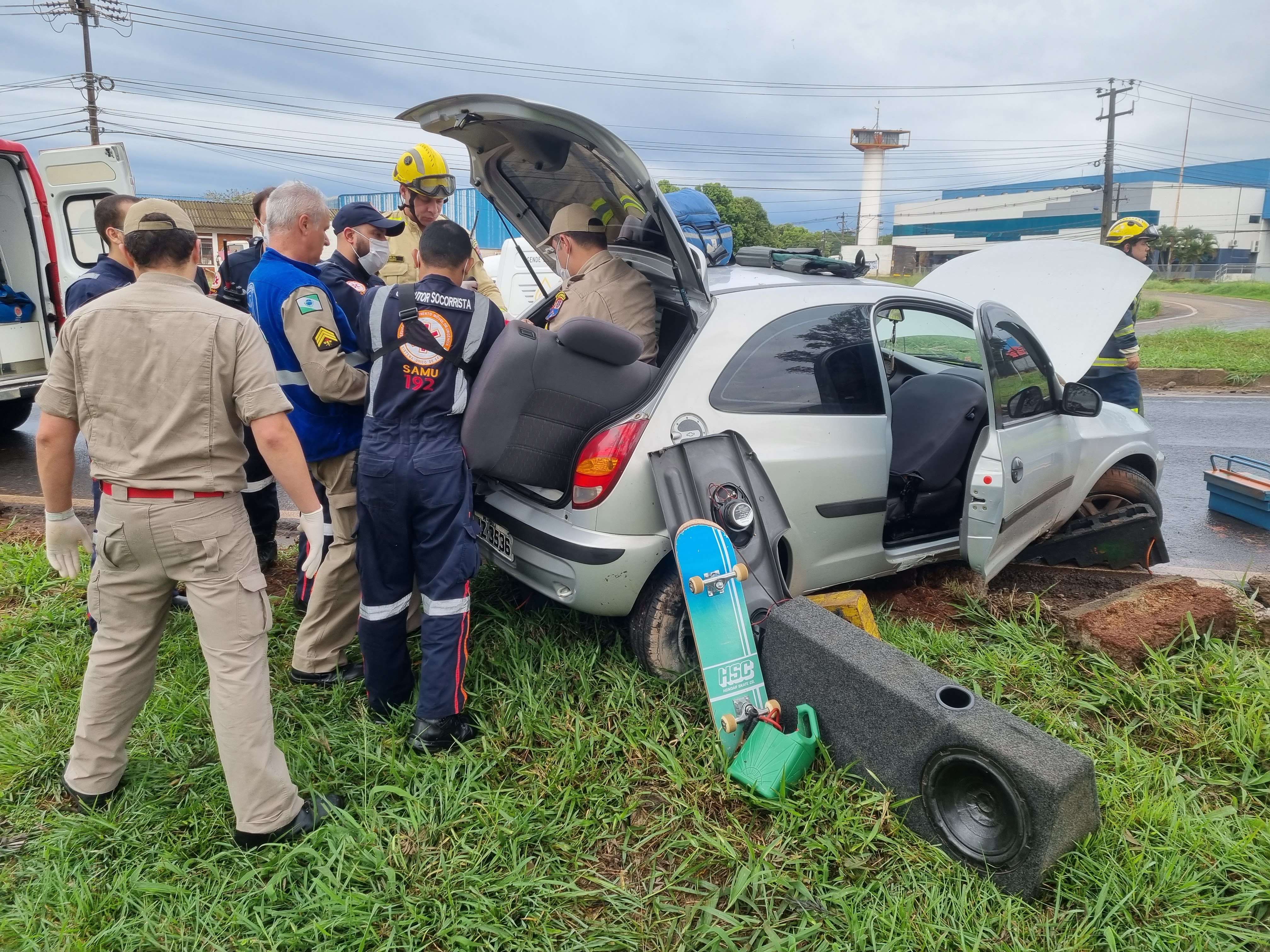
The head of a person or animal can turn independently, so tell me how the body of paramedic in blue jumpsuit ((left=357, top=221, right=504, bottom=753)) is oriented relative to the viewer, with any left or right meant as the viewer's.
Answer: facing away from the viewer

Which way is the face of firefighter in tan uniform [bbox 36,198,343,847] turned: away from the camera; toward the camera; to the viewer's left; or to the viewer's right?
away from the camera

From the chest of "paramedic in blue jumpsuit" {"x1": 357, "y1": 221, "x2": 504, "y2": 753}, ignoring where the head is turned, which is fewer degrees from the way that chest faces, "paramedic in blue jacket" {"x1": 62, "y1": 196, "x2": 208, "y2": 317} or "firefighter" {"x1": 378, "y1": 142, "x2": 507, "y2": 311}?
the firefighter

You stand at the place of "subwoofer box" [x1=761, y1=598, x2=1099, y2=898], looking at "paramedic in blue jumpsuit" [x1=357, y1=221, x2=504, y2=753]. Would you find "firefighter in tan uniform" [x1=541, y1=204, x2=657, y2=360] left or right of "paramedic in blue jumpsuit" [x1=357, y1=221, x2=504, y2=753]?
right

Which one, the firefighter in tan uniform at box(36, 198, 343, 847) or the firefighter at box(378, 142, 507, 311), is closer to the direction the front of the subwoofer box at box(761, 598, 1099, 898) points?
the firefighter in tan uniform

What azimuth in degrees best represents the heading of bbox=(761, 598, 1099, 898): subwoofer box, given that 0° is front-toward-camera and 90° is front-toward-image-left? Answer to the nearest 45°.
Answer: approximately 45°

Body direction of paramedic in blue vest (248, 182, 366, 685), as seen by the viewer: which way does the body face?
to the viewer's right

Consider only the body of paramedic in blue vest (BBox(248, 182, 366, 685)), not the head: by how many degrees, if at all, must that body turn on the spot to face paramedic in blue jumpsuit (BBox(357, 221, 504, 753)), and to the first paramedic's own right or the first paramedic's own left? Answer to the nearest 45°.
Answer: approximately 45° to the first paramedic's own right

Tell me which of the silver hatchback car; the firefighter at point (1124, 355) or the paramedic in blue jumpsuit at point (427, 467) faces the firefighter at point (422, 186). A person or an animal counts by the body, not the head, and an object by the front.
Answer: the paramedic in blue jumpsuit

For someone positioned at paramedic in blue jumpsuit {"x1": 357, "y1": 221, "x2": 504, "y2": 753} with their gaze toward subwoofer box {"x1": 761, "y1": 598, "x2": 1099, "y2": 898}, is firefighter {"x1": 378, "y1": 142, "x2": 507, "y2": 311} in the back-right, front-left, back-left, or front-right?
back-left

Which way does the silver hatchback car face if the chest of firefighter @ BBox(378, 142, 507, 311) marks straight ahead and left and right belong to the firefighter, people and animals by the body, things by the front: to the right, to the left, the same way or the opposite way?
to the left

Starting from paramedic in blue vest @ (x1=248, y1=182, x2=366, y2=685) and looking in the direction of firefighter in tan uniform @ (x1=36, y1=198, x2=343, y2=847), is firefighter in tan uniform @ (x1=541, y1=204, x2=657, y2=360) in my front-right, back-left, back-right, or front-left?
back-left

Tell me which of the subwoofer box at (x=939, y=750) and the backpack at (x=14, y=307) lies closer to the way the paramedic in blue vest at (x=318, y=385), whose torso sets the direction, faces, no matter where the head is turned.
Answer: the subwoofer box

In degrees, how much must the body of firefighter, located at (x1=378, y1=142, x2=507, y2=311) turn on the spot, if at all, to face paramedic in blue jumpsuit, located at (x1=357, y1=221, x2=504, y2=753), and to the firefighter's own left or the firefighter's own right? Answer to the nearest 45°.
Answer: approximately 45° to the firefighter's own right
